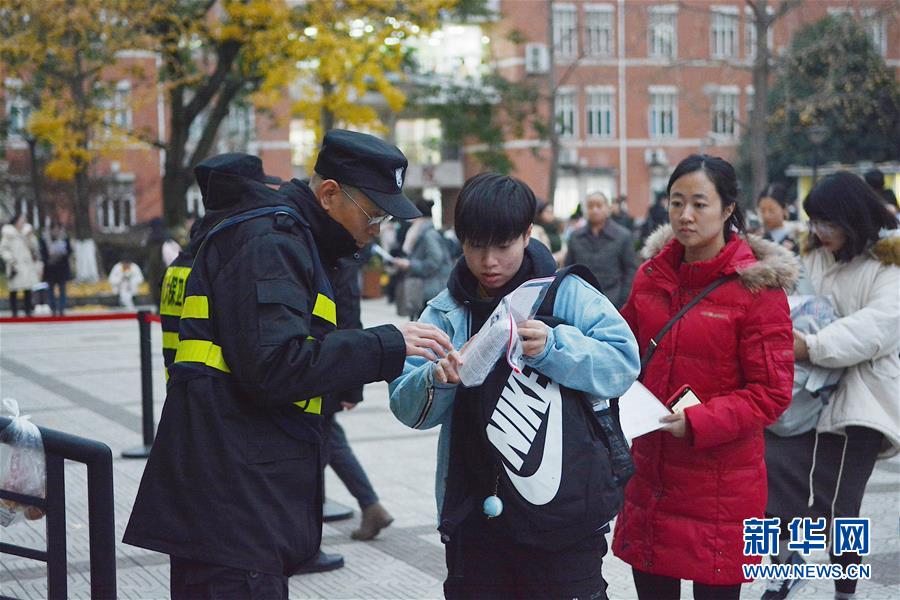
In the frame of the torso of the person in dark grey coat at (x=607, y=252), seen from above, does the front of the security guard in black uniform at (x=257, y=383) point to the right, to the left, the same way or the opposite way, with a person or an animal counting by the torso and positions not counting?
to the left

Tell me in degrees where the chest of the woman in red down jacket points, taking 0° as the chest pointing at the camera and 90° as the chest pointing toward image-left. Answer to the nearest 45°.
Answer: approximately 45°

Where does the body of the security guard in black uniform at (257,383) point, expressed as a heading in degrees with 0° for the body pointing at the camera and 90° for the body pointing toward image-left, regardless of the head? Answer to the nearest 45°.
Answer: approximately 270°

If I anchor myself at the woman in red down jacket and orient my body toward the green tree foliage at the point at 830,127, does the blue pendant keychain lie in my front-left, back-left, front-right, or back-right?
back-left

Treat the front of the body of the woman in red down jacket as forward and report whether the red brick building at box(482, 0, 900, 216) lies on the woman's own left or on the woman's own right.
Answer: on the woman's own right

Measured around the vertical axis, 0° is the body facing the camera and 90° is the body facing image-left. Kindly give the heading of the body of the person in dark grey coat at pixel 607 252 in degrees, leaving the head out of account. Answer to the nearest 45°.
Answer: approximately 0°
